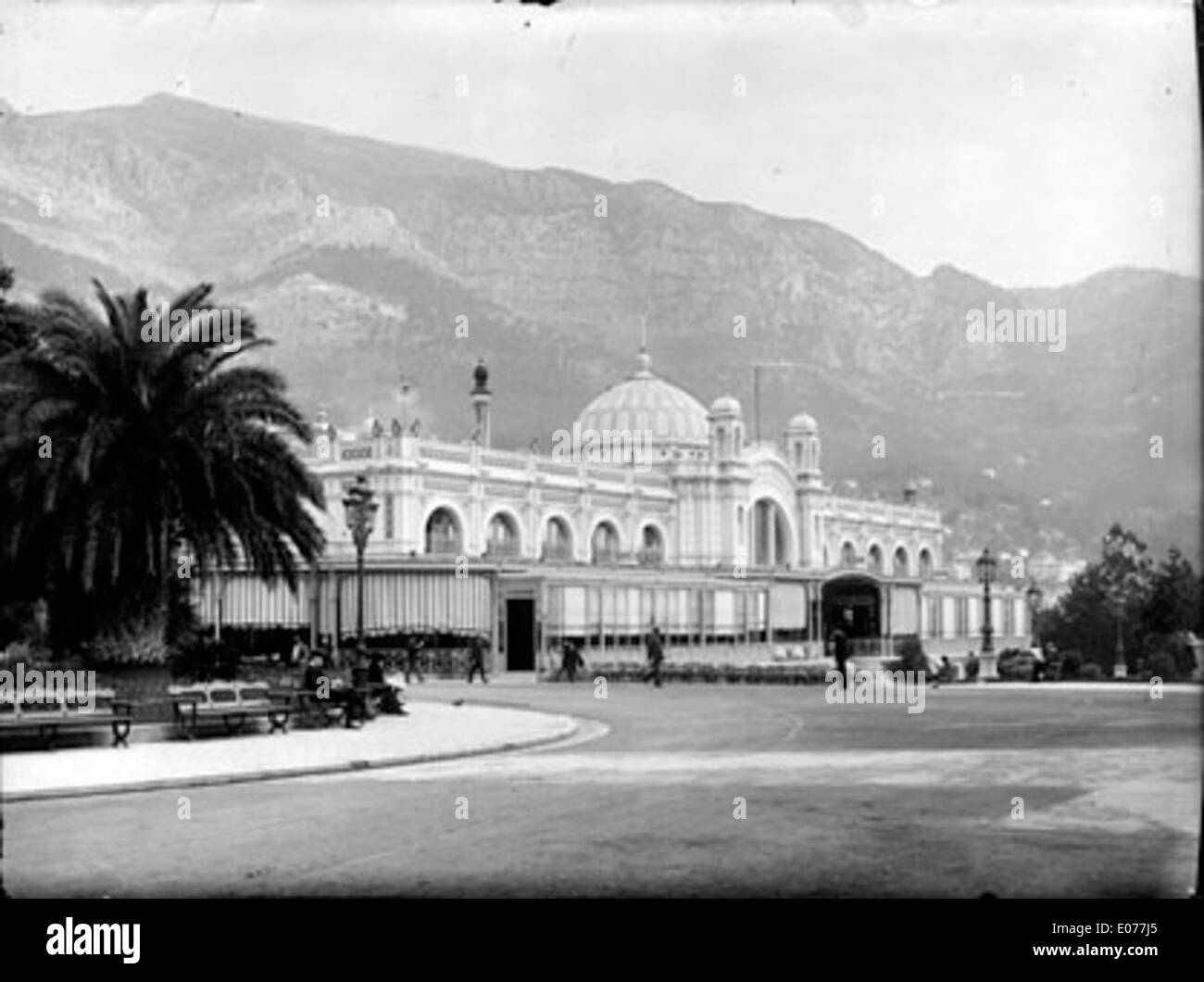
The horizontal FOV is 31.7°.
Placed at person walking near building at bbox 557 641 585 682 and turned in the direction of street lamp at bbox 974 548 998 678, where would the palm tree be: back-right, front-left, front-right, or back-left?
back-right

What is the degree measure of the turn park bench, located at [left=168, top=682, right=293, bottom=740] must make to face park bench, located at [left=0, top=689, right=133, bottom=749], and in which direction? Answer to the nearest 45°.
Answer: approximately 90° to its right

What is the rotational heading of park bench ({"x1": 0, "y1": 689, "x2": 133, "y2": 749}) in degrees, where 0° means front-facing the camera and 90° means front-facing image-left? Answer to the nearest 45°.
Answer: approximately 0°

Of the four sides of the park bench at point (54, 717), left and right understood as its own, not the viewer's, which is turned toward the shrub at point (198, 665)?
back

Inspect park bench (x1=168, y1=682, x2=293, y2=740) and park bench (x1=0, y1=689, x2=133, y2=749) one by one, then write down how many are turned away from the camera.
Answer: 0

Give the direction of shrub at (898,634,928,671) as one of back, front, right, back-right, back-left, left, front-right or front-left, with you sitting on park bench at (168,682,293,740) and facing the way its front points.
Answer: left

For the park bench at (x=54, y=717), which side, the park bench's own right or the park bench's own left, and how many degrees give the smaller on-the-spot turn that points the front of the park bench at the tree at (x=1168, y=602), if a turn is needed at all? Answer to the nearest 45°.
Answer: approximately 135° to the park bench's own left

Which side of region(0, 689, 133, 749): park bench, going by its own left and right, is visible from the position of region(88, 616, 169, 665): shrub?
back

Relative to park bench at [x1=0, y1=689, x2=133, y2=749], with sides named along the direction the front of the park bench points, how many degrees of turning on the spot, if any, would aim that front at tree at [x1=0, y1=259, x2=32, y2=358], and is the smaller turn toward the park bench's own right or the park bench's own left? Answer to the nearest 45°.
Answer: approximately 180°

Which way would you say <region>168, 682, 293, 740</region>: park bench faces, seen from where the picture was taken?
facing the viewer and to the right of the viewer

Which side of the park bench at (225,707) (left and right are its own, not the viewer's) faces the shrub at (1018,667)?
left

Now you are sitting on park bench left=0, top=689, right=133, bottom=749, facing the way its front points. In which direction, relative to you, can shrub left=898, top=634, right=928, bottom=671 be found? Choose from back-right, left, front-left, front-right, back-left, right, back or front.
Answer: back-left
